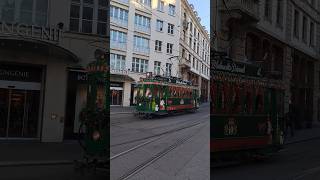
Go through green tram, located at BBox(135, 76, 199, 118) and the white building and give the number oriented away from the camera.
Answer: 0

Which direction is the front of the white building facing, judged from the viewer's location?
facing the viewer and to the right of the viewer
